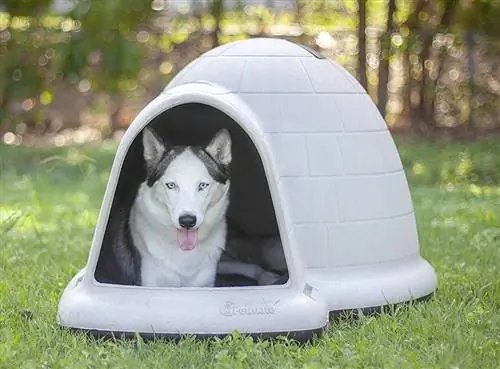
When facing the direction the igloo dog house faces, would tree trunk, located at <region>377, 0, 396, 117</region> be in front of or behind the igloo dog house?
behind

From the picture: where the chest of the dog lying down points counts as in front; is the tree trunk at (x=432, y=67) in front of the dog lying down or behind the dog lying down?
behind

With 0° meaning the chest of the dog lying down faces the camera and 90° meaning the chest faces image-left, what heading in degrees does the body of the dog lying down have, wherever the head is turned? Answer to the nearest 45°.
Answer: approximately 0°

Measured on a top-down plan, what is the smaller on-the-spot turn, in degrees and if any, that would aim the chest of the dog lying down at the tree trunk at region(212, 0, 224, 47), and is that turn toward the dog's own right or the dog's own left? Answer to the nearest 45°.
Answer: approximately 180°

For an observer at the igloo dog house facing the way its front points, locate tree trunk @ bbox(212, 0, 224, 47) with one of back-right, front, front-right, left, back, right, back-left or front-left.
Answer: back-right

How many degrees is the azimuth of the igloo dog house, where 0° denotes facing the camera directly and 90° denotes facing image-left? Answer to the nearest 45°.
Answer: approximately 45°

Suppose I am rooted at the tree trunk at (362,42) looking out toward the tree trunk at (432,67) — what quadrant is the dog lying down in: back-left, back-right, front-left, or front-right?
back-right

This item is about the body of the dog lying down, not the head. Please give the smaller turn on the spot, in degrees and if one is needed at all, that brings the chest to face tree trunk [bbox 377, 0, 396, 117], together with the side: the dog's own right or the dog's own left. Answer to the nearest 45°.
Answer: approximately 180°

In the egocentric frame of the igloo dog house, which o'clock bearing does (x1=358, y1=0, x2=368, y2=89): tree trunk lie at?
The tree trunk is roughly at 5 o'clock from the igloo dog house.
